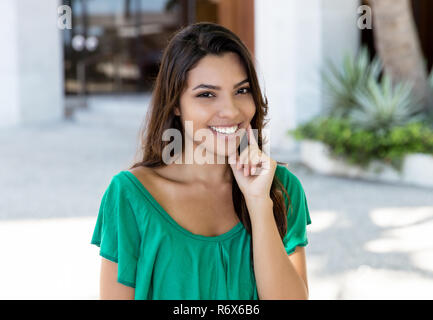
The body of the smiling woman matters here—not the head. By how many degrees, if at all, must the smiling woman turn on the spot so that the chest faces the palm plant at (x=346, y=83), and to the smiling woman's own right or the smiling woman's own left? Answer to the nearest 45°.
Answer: approximately 180°

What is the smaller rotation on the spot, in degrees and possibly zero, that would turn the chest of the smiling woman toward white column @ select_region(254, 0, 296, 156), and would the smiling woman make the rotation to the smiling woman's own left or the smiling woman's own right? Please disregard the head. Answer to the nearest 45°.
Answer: approximately 180°

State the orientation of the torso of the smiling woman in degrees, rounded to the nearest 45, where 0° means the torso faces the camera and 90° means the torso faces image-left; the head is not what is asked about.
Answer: approximately 0°

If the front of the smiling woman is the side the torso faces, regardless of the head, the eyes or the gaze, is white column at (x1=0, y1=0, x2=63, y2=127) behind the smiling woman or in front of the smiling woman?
behind

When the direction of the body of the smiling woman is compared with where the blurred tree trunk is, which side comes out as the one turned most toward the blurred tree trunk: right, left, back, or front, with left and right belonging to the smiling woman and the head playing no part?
back
